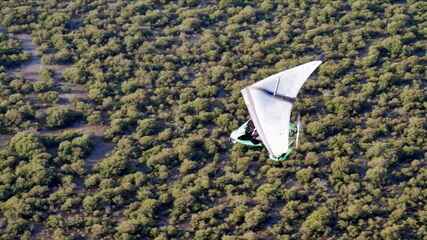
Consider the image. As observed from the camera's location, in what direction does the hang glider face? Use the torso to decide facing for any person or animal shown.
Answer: facing to the left of the viewer
